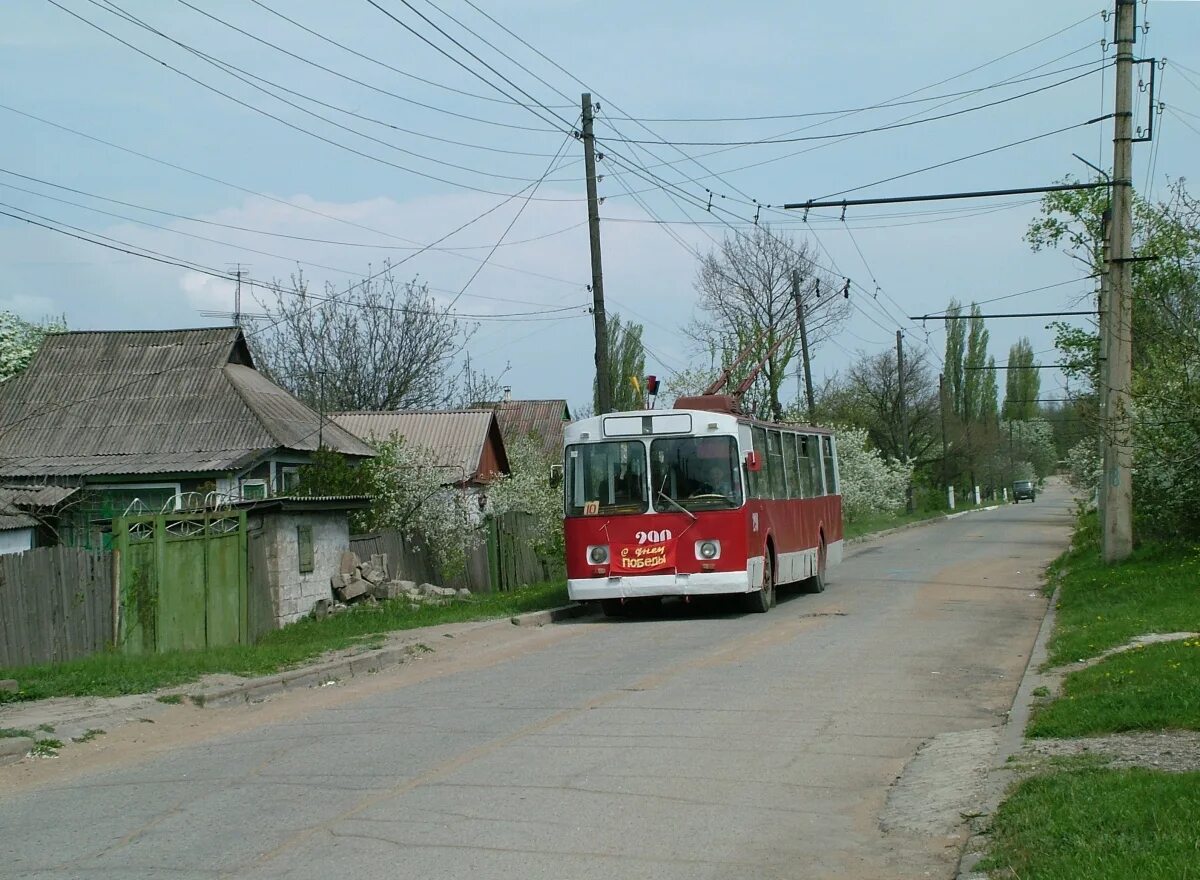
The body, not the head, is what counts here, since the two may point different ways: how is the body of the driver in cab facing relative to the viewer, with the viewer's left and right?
facing the viewer

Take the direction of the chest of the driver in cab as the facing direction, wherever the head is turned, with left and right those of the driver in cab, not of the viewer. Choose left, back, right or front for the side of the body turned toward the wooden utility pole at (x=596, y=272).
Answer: back

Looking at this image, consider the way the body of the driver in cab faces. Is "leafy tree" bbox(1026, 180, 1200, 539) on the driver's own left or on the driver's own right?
on the driver's own left

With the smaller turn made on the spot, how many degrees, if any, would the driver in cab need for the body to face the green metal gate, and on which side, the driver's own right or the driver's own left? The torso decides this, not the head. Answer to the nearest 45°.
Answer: approximately 45° to the driver's own right
